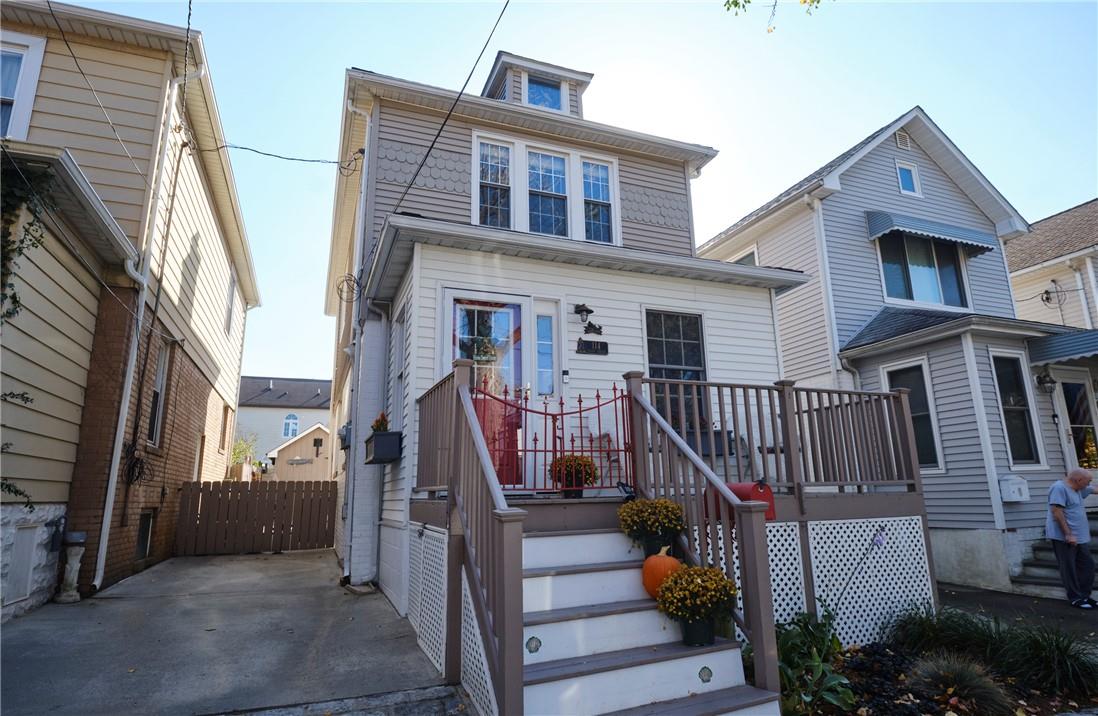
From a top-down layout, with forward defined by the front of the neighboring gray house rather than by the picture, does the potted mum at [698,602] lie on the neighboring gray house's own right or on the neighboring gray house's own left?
on the neighboring gray house's own right

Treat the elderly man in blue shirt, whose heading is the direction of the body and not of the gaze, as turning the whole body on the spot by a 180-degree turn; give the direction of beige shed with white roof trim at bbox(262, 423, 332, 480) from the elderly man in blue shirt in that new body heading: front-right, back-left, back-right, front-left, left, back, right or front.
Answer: front-left

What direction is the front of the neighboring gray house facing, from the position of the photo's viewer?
facing the viewer and to the right of the viewer

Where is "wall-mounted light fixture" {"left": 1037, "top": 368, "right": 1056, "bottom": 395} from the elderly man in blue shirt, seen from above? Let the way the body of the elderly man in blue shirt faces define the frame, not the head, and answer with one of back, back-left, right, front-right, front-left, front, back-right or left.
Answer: back-left

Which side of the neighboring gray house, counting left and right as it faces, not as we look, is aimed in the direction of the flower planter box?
right

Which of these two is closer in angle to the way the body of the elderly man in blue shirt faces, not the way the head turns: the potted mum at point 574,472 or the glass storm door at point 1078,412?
the potted mum

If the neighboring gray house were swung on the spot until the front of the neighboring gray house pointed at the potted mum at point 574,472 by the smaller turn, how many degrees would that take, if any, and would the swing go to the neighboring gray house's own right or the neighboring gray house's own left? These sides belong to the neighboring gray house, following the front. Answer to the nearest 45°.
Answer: approximately 90° to the neighboring gray house's own right

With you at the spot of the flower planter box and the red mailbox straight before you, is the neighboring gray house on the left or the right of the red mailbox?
left

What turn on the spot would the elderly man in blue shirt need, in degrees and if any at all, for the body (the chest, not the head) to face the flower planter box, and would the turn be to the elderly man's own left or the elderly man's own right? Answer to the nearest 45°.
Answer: approximately 90° to the elderly man's own right

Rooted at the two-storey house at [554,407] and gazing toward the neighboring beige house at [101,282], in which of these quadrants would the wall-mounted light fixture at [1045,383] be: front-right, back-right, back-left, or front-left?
back-left

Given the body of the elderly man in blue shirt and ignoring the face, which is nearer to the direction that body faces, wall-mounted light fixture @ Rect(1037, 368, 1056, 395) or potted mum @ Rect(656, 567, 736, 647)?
the potted mum
